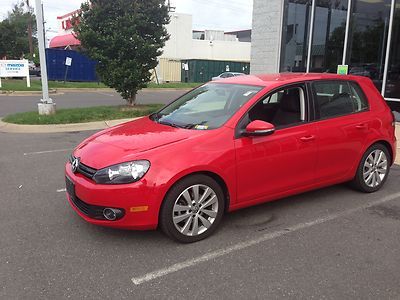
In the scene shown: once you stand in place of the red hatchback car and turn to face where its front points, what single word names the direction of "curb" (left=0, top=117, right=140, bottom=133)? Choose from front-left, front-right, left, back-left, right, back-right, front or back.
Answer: right

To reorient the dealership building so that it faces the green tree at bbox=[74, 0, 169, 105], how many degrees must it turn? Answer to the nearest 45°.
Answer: approximately 45° to its right

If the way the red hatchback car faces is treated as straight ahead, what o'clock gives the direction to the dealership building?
The dealership building is roughly at 5 o'clock from the red hatchback car.

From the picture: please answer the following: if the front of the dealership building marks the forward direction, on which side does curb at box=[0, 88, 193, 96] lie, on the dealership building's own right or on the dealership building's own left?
on the dealership building's own right

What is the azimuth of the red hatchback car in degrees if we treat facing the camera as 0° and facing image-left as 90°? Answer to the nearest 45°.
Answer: approximately 45°

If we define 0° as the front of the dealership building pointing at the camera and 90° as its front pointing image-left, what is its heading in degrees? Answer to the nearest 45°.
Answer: approximately 45°
